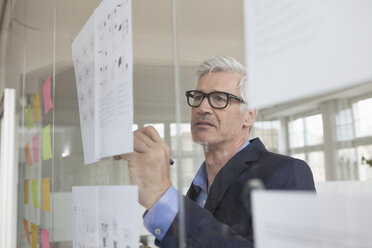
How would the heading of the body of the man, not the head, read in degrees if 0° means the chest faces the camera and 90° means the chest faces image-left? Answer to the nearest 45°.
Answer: approximately 45°

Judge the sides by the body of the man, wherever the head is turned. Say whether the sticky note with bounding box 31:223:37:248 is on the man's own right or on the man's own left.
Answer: on the man's own right

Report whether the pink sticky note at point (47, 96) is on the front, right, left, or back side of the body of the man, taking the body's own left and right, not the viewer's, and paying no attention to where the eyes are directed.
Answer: right

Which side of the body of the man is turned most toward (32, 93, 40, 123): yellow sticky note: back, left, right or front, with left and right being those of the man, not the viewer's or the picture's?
right

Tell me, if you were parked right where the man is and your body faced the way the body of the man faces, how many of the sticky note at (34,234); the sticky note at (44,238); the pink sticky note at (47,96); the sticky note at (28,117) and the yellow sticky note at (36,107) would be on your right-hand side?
5

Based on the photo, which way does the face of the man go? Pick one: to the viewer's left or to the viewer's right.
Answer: to the viewer's left

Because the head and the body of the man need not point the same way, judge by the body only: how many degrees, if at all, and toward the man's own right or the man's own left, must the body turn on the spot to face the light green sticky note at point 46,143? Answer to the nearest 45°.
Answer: approximately 90° to the man's own right

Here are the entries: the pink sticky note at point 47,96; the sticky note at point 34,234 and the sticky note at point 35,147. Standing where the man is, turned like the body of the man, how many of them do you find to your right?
3
